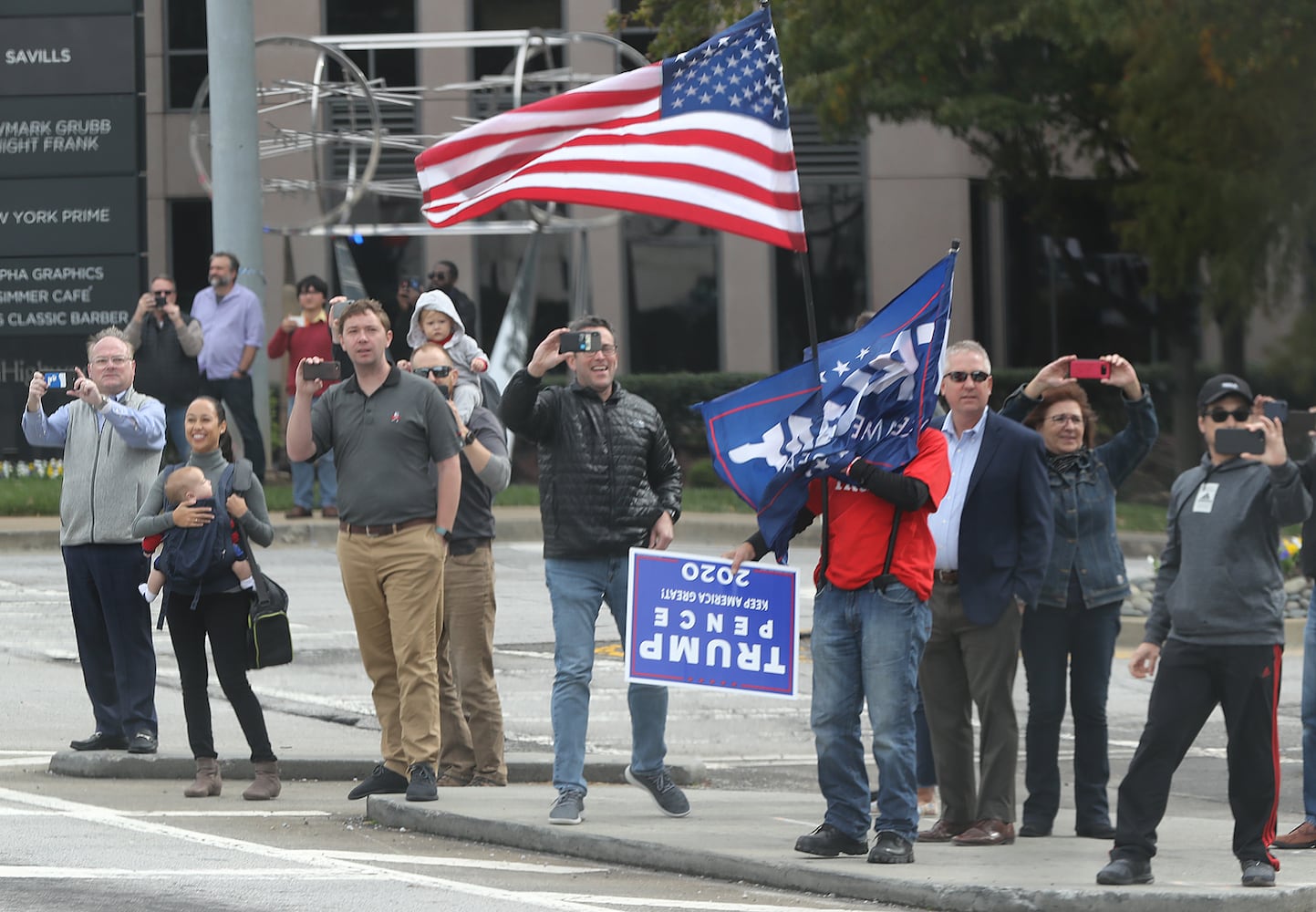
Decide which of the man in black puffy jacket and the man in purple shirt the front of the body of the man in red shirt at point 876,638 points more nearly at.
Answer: the man in black puffy jacket

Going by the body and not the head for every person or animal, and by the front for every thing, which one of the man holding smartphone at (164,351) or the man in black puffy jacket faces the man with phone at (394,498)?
the man holding smartphone

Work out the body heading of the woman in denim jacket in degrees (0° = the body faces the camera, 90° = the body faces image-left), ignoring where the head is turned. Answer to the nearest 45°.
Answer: approximately 0°

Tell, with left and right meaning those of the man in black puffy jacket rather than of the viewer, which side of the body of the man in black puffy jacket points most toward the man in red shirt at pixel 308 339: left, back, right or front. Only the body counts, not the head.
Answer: back

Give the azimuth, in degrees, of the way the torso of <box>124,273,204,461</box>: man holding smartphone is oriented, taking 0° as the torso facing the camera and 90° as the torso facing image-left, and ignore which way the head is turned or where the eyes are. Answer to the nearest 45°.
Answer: approximately 0°

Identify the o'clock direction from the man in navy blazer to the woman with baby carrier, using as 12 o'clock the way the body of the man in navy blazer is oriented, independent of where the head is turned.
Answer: The woman with baby carrier is roughly at 2 o'clock from the man in navy blazer.

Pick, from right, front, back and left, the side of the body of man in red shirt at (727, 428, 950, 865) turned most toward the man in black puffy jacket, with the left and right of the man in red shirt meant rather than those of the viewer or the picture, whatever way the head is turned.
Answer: right

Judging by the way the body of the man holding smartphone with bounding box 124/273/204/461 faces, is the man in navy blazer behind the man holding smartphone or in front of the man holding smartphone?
in front

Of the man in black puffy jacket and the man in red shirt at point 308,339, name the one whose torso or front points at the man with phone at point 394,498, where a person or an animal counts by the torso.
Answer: the man in red shirt

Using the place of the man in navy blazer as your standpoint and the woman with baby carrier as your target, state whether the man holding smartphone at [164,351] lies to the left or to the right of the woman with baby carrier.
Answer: right
